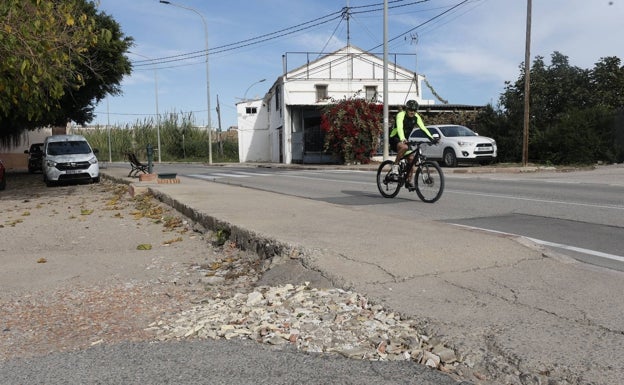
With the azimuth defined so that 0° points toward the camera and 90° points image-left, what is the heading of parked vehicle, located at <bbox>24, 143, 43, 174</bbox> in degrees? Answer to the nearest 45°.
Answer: approximately 0°

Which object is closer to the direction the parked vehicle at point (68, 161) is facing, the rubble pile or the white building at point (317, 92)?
the rubble pile

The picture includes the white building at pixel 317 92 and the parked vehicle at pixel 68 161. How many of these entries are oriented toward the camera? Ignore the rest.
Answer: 2

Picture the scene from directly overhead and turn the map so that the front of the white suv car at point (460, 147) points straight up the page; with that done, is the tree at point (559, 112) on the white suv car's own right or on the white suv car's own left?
on the white suv car's own left

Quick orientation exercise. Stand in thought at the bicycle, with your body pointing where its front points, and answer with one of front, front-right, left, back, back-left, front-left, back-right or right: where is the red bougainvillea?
back-left
